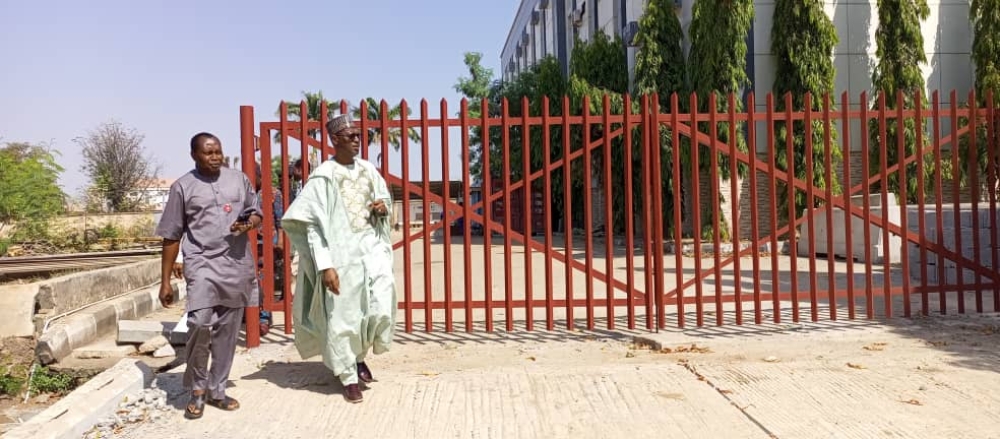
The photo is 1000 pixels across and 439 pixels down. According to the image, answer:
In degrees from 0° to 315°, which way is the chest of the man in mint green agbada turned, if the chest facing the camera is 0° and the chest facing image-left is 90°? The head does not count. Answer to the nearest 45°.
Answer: approximately 315°

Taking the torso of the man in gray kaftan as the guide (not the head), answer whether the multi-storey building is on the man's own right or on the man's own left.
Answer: on the man's own left

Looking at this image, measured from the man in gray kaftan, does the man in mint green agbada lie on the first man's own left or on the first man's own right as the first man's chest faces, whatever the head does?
on the first man's own left

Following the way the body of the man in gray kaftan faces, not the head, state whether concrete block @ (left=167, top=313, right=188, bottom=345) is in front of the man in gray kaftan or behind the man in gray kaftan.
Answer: behind

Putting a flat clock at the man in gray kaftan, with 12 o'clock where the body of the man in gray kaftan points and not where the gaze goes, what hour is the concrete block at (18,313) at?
The concrete block is roughly at 5 o'clock from the man in gray kaftan.

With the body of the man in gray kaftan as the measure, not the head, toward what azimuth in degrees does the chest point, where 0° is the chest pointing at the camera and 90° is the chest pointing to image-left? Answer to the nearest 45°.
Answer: approximately 0°

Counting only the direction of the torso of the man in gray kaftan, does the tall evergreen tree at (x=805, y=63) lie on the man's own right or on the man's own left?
on the man's own left

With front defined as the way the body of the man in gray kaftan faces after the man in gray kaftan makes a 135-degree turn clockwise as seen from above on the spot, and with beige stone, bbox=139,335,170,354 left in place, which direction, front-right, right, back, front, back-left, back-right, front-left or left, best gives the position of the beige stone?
front-right
